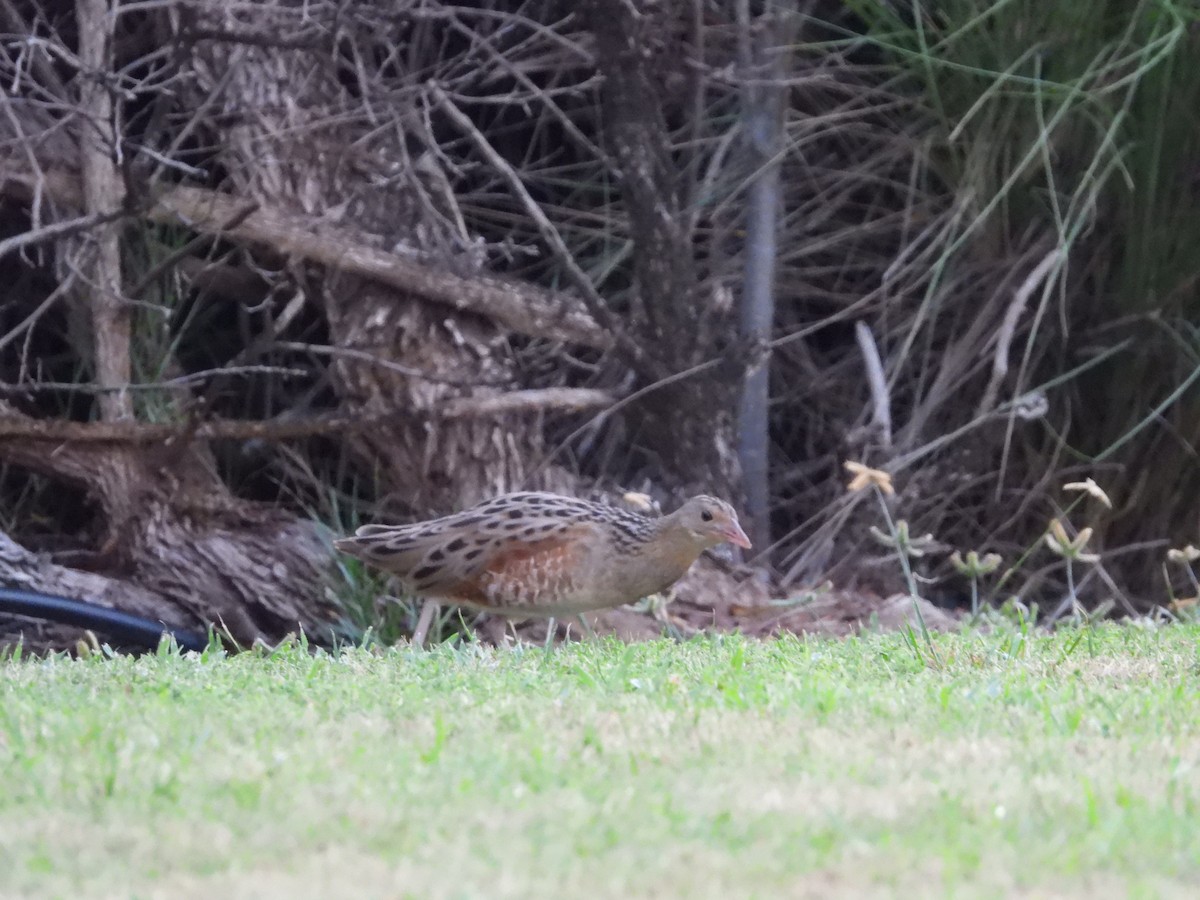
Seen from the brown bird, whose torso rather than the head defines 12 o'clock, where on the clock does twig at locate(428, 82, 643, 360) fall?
The twig is roughly at 9 o'clock from the brown bird.

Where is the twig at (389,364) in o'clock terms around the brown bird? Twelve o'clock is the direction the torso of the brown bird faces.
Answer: The twig is roughly at 8 o'clock from the brown bird.

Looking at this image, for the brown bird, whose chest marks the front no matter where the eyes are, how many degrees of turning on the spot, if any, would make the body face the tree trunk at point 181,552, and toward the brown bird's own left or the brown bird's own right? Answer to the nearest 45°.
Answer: approximately 135° to the brown bird's own left

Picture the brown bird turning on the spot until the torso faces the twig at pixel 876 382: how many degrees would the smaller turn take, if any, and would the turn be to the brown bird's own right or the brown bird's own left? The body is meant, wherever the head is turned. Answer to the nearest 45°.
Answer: approximately 45° to the brown bird's own left

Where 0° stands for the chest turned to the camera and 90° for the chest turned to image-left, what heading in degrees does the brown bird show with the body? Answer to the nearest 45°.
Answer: approximately 270°

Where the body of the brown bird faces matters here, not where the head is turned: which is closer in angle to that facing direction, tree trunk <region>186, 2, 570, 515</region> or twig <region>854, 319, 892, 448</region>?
the twig

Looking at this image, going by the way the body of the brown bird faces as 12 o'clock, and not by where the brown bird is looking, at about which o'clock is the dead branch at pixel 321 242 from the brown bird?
The dead branch is roughly at 8 o'clock from the brown bird.

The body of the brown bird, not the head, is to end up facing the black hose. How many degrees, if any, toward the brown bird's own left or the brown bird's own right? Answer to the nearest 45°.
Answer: approximately 180°

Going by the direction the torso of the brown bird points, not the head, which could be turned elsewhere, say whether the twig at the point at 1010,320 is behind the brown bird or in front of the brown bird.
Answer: in front

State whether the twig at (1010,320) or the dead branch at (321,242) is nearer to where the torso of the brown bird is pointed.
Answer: the twig
